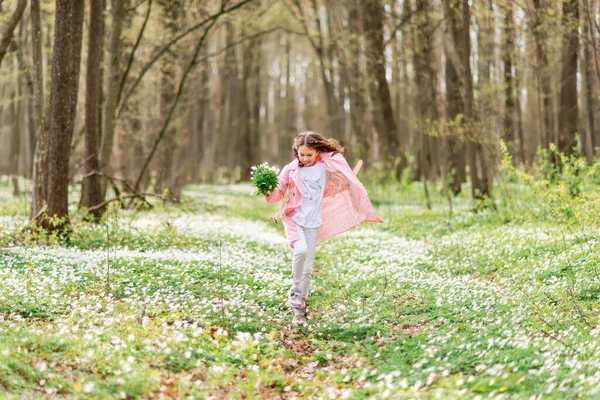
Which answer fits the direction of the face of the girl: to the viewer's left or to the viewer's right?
to the viewer's left

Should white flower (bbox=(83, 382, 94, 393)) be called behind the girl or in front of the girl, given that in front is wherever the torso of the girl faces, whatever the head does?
in front

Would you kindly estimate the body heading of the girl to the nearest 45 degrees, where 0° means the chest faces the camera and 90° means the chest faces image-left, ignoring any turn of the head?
approximately 0°
